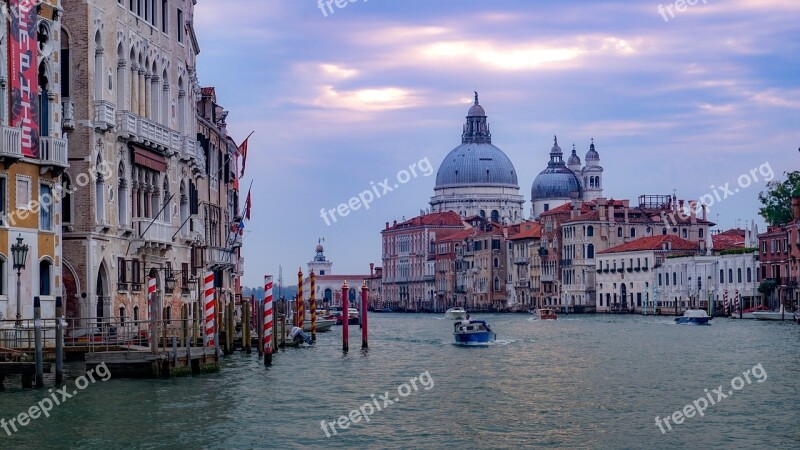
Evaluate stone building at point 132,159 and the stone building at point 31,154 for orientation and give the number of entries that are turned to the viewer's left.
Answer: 0

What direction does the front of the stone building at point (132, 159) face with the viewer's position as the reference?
facing the viewer and to the right of the viewer

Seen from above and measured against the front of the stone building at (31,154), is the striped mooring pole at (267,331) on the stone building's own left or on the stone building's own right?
on the stone building's own left

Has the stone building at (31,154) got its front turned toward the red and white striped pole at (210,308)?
no

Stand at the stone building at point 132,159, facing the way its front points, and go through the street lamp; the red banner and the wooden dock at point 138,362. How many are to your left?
0

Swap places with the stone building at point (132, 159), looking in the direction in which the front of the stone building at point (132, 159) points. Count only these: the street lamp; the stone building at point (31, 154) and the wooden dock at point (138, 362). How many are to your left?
0

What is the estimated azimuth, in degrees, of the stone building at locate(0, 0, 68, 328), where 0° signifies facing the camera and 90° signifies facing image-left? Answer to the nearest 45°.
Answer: approximately 315°

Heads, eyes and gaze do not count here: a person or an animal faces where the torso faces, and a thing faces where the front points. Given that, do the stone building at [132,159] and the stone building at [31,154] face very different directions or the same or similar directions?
same or similar directions

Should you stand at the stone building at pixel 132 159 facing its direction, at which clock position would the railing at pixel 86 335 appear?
The railing is roughly at 2 o'clock from the stone building.

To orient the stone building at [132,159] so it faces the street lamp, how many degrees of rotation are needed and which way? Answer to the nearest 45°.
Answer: approximately 45° to its right

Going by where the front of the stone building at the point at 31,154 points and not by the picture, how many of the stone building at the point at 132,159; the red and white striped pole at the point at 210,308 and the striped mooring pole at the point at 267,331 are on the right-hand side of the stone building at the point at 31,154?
0
